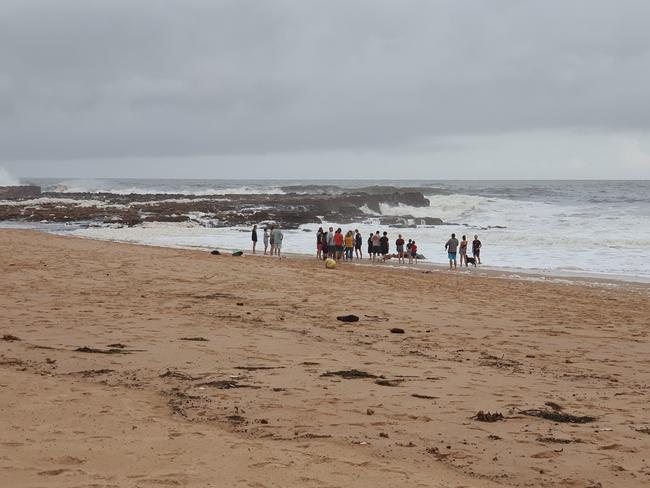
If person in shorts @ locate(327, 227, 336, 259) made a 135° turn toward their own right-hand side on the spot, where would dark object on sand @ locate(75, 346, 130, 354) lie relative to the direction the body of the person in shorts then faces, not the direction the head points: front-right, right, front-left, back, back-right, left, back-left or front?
front-right

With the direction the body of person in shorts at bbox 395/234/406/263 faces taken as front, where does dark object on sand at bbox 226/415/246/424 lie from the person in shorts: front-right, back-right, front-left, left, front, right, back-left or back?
back

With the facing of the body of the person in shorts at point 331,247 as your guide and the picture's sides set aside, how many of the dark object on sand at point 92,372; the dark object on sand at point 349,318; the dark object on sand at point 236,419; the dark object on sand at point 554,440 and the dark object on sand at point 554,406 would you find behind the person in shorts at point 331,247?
5

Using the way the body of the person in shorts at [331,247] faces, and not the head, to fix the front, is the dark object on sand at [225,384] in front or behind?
behind

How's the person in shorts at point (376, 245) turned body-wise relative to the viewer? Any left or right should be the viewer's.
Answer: facing away from the viewer

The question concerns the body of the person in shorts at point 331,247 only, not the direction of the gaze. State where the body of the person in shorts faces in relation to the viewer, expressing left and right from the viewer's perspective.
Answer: facing away from the viewer

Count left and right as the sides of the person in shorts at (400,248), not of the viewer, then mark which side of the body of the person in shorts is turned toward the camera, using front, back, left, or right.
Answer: back

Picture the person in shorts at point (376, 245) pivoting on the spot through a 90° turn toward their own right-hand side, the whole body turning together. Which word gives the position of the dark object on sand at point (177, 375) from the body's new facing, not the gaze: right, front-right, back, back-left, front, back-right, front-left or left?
right

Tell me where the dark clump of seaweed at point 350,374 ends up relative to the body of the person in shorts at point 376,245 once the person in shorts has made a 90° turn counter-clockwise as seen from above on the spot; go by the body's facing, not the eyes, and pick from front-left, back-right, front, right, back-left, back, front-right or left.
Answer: left

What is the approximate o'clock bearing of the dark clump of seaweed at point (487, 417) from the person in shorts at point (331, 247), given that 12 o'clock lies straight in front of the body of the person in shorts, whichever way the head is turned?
The dark clump of seaweed is roughly at 6 o'clock from the person in shorts.

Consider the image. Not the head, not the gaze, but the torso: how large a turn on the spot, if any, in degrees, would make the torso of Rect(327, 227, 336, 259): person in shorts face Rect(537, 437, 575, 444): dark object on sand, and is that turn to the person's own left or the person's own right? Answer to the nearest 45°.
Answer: approximately 180°

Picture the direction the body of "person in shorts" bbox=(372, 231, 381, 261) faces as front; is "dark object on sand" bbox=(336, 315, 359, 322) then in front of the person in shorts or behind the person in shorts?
behind

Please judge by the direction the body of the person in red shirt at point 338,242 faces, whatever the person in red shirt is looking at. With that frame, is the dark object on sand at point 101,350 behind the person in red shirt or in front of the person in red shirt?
behind

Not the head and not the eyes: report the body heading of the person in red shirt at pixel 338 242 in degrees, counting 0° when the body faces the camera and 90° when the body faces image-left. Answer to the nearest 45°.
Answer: approximately 180°
